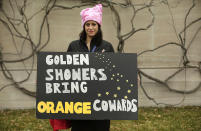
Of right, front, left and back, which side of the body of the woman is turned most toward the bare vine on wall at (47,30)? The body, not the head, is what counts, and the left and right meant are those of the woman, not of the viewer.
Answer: back

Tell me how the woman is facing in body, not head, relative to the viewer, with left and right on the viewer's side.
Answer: facing the viewer

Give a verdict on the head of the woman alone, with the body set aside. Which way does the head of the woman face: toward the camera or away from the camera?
toward the camera
